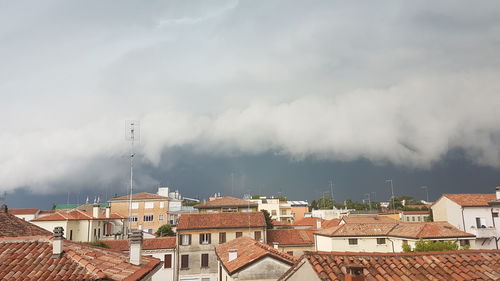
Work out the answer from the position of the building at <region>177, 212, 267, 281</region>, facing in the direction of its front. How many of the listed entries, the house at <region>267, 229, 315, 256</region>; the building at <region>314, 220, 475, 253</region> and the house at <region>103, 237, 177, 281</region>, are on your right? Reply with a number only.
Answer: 1

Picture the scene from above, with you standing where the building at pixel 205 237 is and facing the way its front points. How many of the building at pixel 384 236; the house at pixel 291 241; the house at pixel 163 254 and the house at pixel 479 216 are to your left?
3

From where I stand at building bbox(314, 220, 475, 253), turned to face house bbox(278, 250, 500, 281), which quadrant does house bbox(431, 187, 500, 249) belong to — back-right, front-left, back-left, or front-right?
back-left

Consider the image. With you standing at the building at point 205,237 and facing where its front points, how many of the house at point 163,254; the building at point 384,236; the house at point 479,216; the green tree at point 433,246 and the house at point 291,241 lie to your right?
1

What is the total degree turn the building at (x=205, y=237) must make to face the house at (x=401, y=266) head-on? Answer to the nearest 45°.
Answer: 0° — it already faces it

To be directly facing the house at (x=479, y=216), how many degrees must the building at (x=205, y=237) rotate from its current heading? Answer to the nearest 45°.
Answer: approximately 90° to its left

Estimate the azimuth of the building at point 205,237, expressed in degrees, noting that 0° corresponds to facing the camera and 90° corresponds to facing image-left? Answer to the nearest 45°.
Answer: approximately 0°

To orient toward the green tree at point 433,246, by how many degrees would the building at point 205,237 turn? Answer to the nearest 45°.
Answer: approximately 45° to its left

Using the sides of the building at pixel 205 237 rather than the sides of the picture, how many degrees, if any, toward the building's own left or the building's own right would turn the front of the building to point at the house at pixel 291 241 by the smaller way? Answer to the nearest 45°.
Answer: approximately 90° to the building's own left

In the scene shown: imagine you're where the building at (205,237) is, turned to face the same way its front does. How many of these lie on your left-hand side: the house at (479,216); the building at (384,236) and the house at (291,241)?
3

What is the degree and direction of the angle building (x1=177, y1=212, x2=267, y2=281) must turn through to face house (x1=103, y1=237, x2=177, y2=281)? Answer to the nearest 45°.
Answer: approximately 90° to its right
